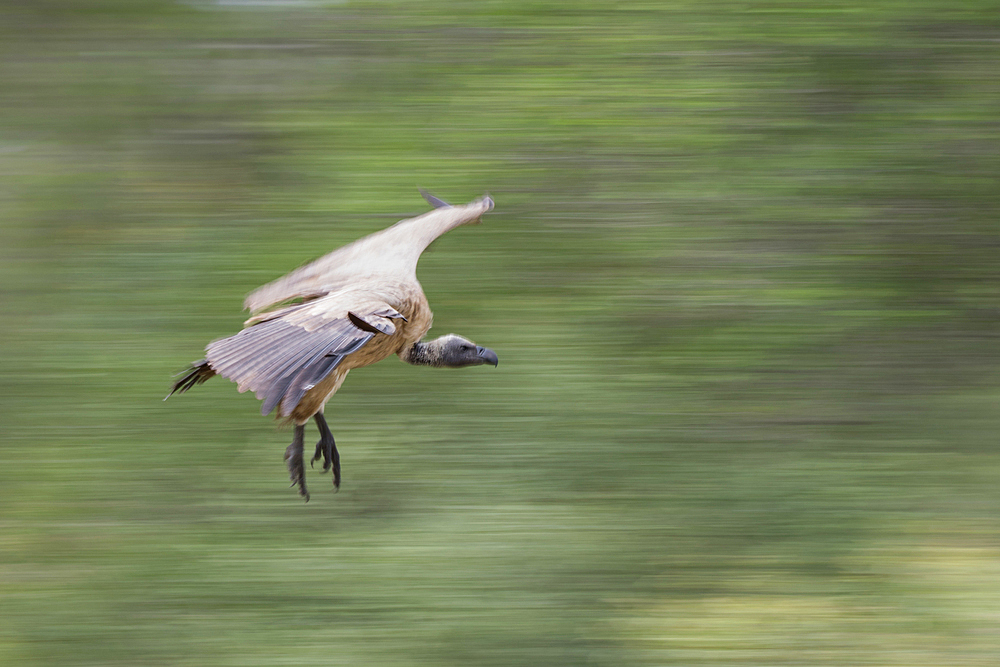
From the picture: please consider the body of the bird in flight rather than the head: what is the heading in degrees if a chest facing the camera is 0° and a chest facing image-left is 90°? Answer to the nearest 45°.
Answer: approximately 270°
